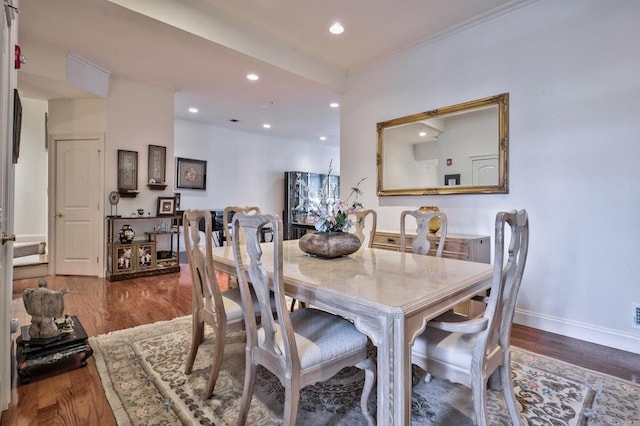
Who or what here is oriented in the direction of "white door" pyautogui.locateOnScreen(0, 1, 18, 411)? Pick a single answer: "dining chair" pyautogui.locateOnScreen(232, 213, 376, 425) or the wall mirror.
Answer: the wall mirror

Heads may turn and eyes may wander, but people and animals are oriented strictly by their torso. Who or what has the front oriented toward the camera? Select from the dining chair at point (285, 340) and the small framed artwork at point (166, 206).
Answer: the small framed artwork

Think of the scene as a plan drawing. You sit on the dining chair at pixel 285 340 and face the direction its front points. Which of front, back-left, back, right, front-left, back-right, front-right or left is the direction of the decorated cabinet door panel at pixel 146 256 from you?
left

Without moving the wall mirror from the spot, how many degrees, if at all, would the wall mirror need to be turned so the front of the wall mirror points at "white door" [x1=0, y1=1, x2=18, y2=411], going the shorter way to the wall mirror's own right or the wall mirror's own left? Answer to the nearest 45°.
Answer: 0° — it already faces it

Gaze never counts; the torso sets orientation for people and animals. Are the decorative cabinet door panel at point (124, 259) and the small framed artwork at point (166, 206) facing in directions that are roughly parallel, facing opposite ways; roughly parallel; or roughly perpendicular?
roughly parallel

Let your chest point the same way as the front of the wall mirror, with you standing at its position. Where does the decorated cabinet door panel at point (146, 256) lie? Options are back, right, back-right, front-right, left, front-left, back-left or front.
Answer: front-right

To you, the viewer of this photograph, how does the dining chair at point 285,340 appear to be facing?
facing away from the viewer and to the right of the viewer

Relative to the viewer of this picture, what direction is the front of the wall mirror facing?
facing the viewer and to the left of the viewer

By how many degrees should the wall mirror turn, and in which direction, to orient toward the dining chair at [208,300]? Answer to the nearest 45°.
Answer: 0° — it already faces it

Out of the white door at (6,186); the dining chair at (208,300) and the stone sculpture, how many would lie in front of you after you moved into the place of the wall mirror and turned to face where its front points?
3

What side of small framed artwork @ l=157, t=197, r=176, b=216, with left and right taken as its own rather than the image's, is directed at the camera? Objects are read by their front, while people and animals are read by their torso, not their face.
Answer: front

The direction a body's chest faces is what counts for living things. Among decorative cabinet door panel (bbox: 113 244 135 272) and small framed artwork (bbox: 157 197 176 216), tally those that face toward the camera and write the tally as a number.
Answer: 2

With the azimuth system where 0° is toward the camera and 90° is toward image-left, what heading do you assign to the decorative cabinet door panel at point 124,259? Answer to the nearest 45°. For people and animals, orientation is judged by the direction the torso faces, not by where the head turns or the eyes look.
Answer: approximately 0°

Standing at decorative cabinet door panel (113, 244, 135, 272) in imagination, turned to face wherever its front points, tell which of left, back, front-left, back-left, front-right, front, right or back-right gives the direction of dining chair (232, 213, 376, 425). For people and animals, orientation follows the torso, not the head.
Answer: front
